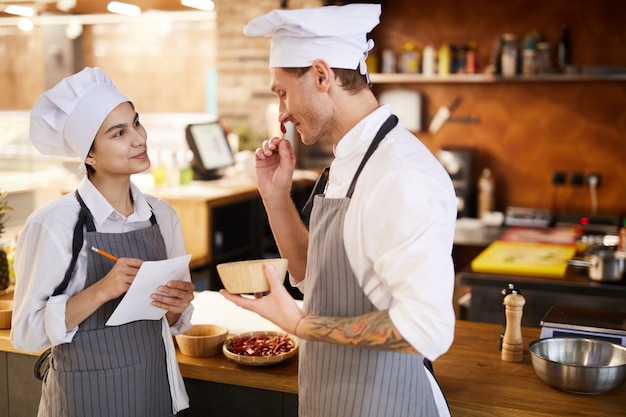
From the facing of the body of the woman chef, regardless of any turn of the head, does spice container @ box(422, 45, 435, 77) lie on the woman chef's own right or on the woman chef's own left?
on the woman chef's own left

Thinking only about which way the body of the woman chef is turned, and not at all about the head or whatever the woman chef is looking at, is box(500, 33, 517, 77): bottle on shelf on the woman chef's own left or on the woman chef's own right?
on the woman chef's own left

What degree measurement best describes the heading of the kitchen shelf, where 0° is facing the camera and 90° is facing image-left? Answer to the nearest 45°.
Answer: approximately 0°

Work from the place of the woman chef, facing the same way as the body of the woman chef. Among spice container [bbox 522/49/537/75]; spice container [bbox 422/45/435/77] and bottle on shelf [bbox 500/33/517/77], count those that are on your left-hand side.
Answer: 3

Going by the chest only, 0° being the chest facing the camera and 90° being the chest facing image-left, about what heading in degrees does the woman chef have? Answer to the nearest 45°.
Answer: approximately 315°

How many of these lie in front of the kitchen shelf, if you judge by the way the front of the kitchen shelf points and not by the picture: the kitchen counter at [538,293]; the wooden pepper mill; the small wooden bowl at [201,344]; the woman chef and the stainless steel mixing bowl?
5

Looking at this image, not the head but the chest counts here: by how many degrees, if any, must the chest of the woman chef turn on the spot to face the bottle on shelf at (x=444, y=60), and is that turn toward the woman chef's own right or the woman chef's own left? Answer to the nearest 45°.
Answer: approximately 90° to the woman chef's own left

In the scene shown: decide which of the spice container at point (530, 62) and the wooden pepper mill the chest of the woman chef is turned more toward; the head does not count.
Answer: the wooden pepper mill

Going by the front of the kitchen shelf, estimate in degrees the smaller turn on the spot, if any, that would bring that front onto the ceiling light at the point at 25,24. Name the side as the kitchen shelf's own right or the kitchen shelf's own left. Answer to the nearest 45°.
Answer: approximately 90° to the kitchen shelf's own right

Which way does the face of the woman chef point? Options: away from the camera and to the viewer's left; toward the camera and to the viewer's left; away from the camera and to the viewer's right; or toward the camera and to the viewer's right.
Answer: toward the camera and to the viewer's right

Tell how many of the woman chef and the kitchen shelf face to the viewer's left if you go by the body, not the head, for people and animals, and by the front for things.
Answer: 0
